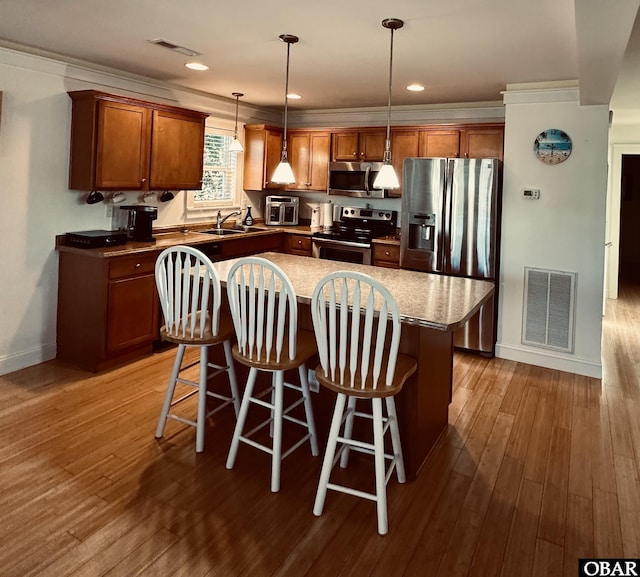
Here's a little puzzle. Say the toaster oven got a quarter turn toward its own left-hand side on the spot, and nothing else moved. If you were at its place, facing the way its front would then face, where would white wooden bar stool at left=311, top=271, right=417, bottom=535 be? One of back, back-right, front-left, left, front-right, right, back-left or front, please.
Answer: right

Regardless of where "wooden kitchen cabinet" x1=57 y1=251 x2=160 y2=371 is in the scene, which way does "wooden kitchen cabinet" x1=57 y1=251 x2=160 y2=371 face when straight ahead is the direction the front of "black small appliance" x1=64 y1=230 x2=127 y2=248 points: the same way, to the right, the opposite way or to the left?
the same way

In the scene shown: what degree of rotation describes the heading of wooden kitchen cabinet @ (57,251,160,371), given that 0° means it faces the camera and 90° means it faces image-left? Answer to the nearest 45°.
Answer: approximately 315°

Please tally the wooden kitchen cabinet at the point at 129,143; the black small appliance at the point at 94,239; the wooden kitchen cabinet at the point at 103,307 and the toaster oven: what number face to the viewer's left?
0

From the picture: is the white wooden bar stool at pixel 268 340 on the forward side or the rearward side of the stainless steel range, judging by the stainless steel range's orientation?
on the forward side

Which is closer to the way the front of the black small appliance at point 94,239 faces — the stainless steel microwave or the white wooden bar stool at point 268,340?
the white wooden bar stool

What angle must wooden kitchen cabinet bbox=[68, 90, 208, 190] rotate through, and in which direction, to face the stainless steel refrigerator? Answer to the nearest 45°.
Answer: approximately 45° to its left

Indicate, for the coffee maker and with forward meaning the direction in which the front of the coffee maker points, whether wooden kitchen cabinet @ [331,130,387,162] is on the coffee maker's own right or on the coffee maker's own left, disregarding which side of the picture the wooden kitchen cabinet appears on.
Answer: on the coffee maker's own left

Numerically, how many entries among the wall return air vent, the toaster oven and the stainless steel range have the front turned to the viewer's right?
0

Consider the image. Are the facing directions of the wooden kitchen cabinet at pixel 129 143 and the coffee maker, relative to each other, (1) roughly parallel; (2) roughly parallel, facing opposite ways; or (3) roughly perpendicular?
roughly parallel

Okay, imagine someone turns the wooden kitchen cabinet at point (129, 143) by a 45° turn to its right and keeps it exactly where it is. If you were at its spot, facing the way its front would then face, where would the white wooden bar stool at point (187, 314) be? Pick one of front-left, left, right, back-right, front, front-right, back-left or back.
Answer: front

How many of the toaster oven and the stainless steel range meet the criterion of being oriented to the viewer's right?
0

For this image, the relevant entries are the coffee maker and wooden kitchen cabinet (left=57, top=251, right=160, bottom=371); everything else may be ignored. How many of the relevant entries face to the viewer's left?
0

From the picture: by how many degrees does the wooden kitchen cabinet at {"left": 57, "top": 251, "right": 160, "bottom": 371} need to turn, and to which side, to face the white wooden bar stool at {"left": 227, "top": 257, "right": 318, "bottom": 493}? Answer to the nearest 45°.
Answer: approximately 45° to its right

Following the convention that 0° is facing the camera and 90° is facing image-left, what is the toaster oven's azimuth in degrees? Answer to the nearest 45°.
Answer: approximately 0°

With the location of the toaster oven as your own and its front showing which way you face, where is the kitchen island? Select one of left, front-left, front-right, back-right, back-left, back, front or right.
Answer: front
